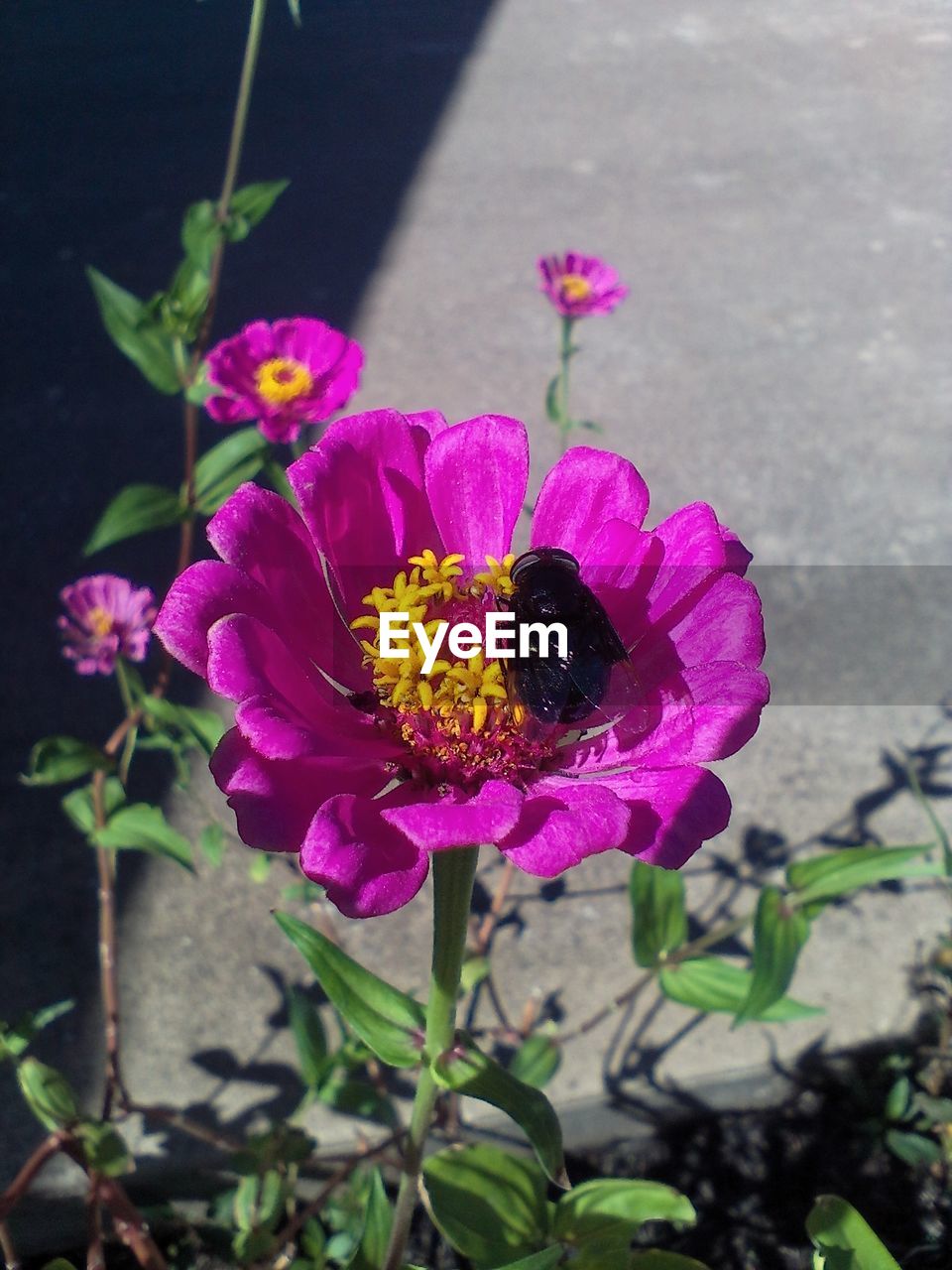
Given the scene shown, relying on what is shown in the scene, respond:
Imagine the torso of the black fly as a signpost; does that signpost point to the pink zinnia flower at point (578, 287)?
yes

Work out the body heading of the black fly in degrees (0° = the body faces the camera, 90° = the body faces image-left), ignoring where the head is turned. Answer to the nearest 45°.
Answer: approximately 180°
